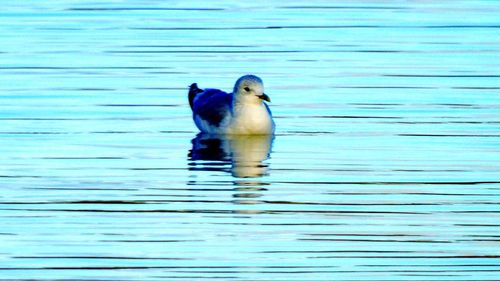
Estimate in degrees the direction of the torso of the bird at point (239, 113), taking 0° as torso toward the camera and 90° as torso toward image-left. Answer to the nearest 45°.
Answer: approximately 315°
